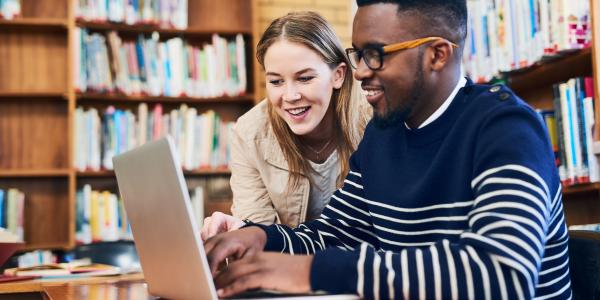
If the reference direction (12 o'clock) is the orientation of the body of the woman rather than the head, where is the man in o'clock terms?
The man is roughly at 10 o'clock from the woman.

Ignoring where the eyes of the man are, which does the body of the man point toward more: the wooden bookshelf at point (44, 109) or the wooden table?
the wooden table

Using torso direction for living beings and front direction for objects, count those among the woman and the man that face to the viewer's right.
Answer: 0

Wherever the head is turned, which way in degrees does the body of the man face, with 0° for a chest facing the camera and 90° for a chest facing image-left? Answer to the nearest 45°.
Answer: approximately 45°

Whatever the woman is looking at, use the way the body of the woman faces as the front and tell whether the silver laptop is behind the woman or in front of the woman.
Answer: in front

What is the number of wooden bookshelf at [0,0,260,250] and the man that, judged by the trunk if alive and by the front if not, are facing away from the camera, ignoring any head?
0

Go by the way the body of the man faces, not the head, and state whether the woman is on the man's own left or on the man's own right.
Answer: on the man's own right

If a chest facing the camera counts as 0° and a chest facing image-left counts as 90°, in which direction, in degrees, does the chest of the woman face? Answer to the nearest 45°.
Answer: approximately 45°

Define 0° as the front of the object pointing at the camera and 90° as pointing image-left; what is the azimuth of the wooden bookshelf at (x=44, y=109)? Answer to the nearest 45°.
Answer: approximately 0°

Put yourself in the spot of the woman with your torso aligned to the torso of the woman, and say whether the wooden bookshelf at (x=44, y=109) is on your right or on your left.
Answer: on your right

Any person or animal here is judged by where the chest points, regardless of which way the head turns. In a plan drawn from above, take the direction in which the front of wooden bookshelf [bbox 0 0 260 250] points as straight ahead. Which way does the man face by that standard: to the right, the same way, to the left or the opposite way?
to the right

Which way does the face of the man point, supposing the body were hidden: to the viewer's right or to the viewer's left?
to the viewer's left

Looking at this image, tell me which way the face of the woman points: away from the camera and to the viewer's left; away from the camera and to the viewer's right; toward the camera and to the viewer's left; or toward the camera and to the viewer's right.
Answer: toward the camera and to the viewer's left

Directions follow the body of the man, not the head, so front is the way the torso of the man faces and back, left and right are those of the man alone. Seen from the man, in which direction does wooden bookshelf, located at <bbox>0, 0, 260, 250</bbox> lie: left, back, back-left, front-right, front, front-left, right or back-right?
right
